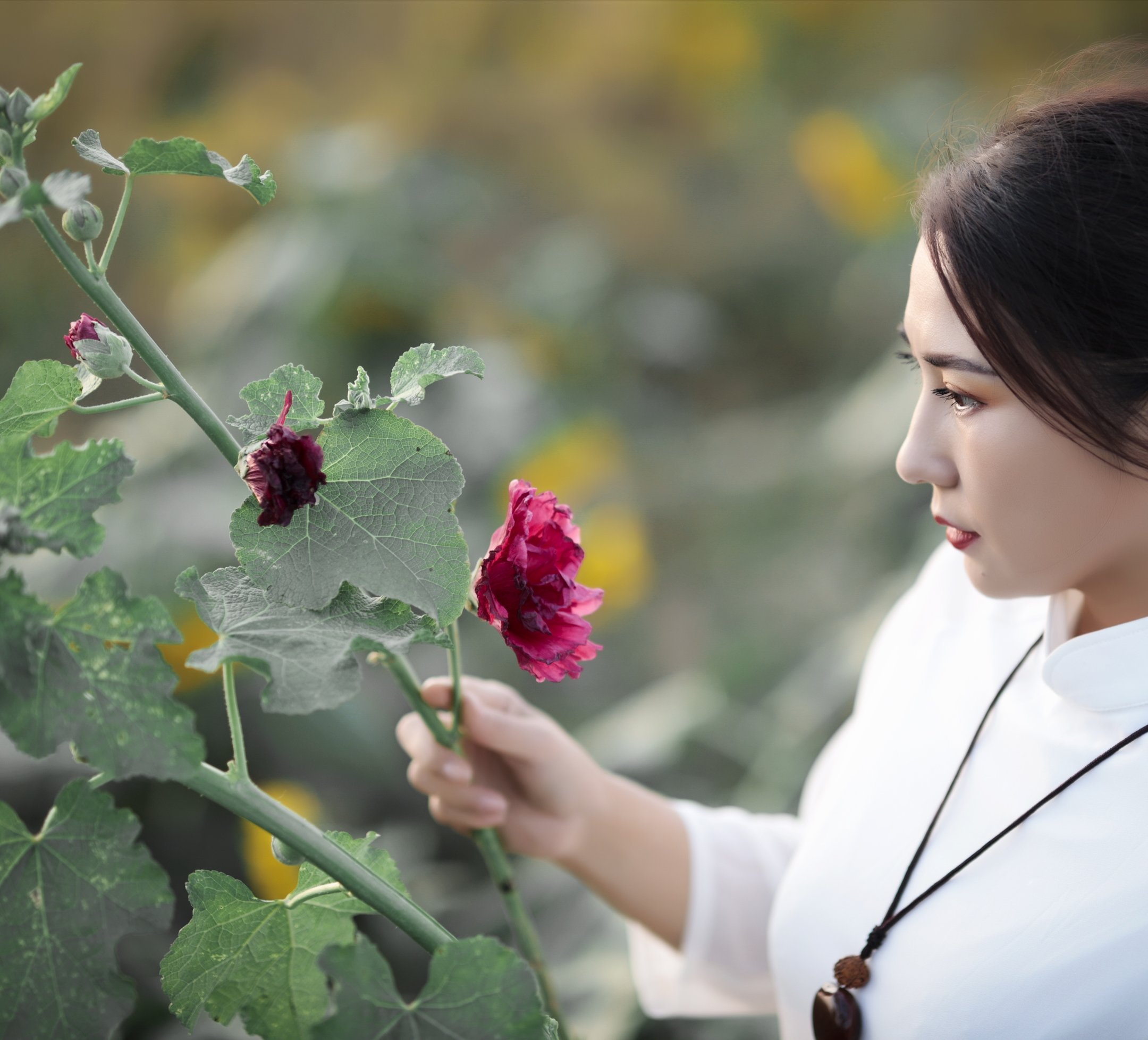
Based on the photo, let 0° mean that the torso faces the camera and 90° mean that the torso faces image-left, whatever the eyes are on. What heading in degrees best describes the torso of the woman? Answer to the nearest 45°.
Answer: approximately 45°

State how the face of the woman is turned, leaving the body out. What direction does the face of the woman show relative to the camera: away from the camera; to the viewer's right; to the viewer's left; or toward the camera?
to the viewer's left
